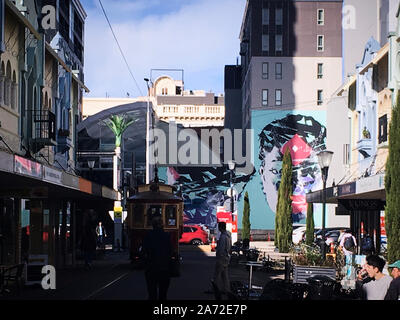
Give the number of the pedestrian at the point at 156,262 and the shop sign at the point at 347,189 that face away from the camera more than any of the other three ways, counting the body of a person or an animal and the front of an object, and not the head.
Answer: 1

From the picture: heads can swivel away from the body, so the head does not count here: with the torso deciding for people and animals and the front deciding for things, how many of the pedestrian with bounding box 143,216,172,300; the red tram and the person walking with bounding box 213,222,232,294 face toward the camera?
1

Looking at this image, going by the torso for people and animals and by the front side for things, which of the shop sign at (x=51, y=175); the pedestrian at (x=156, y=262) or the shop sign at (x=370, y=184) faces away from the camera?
the pedestrian

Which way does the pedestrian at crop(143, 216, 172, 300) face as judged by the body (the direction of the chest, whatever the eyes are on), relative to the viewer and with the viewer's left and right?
facing away from the viewer

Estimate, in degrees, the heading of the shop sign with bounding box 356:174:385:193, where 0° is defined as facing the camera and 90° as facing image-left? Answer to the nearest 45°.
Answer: approximately 45°

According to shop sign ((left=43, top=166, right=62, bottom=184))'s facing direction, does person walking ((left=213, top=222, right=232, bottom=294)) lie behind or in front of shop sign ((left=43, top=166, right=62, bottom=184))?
in front

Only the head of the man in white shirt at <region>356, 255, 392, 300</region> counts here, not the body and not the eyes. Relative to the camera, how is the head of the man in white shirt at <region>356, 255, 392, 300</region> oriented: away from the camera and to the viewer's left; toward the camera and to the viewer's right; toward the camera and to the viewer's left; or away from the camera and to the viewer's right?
toward the camera and to the viewer's left

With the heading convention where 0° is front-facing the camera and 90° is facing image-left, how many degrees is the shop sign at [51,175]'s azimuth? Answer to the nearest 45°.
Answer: approximately 315°

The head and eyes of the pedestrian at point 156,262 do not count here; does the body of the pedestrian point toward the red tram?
yes

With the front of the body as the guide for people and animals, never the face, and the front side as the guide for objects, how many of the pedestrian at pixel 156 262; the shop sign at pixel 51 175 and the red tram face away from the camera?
1

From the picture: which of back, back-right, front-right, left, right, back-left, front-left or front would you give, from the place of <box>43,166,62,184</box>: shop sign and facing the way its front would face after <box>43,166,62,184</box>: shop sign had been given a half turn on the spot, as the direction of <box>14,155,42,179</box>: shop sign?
back-left

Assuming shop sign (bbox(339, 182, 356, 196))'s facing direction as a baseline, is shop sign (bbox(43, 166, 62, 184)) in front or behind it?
in front
